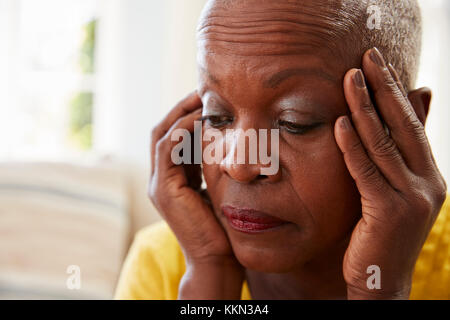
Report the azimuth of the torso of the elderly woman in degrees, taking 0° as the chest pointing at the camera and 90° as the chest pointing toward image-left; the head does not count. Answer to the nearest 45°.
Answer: approximately 45°

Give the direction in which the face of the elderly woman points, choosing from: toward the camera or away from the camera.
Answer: toward the camera

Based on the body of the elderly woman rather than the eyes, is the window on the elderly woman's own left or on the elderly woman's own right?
on the elderly woman's own right
